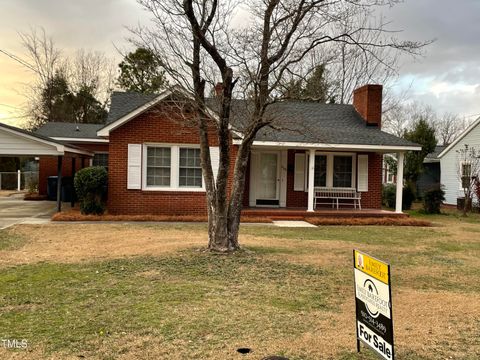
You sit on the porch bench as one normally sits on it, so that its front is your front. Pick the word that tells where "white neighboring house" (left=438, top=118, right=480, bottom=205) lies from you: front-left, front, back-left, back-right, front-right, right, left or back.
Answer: back-left

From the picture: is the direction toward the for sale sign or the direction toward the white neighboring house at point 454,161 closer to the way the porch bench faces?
the for sale sign

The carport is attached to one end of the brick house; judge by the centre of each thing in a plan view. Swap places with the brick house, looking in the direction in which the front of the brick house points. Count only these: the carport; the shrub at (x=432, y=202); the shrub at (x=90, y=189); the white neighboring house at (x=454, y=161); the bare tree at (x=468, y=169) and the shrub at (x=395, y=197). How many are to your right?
2

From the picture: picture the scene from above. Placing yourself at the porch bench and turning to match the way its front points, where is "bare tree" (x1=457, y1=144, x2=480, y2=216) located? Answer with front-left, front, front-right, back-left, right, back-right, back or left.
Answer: back-left

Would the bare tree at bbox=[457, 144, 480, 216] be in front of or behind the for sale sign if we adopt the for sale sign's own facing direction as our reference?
behind

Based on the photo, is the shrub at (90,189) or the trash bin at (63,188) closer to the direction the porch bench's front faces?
the shrub

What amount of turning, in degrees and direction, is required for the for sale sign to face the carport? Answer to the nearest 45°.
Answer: approximately 90° to its right

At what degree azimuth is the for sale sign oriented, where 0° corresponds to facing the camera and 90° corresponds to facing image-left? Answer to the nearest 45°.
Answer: approximately 45°

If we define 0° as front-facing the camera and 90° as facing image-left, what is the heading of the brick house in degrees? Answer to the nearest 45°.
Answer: approximately 0°

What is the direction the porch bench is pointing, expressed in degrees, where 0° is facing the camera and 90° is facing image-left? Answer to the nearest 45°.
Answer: approximately 0°

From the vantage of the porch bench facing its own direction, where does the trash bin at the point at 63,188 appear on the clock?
The trash bin is roughly at 3 o'clock from the porch bench.

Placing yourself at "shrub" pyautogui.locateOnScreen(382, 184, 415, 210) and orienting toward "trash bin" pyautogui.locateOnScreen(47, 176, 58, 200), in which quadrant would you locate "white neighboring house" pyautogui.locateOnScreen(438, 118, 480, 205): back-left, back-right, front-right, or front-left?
back-right

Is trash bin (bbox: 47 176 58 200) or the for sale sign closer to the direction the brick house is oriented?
the for sale sign
